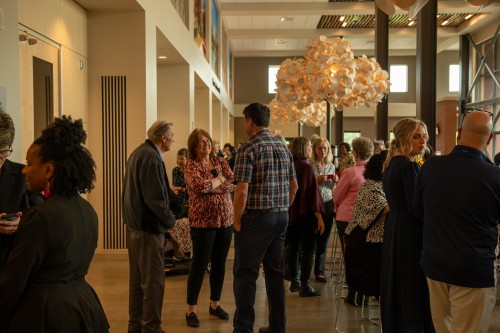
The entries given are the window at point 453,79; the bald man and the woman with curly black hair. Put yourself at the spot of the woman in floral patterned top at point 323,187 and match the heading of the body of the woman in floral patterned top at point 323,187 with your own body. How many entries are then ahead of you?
2

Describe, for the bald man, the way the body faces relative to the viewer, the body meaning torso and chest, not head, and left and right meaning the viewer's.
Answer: facing away from the viewer

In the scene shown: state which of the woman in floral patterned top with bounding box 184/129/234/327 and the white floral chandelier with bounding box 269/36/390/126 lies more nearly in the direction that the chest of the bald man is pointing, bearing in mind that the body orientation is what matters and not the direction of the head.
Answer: the white floral chandelier

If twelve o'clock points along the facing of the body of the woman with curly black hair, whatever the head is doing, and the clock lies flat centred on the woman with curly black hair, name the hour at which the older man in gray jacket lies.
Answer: The older man in gray jacket is roughly at 2 o'clock from the woman with curly black hair.

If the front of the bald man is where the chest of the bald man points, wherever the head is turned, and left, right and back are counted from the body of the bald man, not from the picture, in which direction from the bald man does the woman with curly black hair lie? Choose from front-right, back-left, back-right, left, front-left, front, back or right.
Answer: back-left

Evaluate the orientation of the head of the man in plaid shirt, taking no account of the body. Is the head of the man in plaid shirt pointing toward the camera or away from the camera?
away from the camera

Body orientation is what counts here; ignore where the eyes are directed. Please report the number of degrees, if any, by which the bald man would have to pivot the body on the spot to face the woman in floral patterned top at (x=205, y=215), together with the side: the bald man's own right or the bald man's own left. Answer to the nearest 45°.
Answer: approximately 45° to the bald man's own left

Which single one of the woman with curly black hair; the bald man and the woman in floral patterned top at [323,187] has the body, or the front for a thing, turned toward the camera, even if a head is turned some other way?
the woman in floral patterned top

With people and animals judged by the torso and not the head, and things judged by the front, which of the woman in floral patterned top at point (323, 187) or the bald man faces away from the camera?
the bald man

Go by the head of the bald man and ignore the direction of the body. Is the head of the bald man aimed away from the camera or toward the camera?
away from the camera

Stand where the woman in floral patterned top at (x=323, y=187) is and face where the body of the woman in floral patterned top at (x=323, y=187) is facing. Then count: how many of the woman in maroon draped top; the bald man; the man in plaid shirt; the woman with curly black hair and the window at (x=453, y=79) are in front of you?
4

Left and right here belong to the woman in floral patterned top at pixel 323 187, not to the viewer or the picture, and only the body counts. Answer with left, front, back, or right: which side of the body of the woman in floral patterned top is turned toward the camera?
front

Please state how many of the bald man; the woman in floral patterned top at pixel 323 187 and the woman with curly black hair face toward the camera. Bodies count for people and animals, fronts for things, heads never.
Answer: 1

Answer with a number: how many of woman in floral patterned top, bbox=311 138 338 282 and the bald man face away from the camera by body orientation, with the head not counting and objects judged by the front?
1
